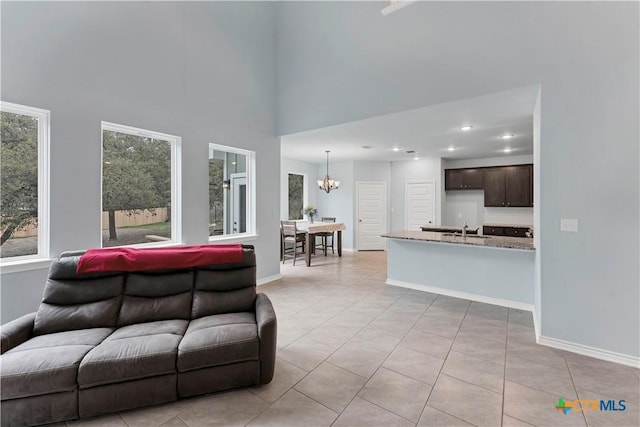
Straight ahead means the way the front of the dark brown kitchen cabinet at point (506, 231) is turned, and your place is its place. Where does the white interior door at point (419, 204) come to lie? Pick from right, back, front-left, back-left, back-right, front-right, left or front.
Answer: right

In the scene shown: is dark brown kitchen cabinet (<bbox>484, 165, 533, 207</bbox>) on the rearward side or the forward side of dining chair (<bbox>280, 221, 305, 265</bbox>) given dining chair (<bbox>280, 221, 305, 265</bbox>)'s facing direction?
on the forward side

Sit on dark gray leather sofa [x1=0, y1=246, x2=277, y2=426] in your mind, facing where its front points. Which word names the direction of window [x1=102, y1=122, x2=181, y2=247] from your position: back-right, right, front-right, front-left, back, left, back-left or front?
back

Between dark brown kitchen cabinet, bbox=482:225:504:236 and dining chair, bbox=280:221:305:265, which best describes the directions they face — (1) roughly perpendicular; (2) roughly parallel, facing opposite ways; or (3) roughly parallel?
roughly perpendicular

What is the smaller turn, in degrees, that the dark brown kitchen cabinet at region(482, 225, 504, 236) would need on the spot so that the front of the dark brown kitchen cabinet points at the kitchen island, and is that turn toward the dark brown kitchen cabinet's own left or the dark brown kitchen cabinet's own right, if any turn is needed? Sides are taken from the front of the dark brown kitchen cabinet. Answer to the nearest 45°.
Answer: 0° — it already faces it

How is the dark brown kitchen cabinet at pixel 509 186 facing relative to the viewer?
toward the camera

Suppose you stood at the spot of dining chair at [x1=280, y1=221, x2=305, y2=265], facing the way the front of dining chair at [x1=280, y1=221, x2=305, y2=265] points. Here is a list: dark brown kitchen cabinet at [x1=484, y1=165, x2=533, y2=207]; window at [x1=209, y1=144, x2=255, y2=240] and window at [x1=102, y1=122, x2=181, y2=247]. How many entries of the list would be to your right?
2

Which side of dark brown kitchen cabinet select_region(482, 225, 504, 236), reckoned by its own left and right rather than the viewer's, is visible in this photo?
front

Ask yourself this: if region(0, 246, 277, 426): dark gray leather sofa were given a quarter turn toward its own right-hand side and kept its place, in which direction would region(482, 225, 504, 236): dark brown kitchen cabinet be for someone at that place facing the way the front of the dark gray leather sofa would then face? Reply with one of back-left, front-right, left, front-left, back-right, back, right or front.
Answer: back

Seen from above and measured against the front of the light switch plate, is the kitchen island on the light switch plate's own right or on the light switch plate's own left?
on the light switch plate's own right

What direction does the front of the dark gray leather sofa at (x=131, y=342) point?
toward the camera

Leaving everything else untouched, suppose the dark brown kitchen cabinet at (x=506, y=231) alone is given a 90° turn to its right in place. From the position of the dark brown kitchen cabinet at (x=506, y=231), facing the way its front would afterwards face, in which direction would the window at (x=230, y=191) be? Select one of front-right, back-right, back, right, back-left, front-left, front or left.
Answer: front-left

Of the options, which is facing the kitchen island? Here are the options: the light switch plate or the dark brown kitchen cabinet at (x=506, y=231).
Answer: the dark brown kitchen cabinet

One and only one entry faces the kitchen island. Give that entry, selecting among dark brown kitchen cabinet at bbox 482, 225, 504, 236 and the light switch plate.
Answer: the dark brown kitchen cabinet
